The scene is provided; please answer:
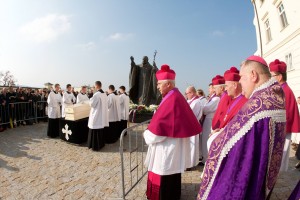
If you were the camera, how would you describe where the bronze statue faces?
facing the viewer

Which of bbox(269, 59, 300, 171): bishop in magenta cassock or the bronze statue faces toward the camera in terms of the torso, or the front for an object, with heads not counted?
the bronze statue

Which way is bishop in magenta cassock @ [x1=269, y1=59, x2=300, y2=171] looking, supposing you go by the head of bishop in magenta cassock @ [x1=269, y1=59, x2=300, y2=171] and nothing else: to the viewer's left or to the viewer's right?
to the viewer's left

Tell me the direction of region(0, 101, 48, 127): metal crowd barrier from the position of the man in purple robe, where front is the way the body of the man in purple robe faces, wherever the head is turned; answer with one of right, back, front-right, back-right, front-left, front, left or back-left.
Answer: front-right

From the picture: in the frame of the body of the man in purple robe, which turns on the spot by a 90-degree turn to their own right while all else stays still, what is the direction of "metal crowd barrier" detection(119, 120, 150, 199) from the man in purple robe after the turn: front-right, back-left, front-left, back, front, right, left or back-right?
front-left

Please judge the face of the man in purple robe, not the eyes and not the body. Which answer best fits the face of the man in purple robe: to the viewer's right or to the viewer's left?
to the viewer's left

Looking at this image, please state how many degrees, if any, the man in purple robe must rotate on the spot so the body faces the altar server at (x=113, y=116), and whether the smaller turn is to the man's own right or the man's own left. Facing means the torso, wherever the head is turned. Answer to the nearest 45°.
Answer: approximately 45° to the man's own right

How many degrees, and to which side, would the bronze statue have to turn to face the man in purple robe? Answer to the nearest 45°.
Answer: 0° — it already faces them

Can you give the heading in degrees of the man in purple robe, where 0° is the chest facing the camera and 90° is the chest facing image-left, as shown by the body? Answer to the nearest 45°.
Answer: approximately 90°

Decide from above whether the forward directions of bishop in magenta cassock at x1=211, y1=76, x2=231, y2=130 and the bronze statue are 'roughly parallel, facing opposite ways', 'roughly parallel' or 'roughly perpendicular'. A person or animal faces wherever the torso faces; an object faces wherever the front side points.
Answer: roughly perpendicular

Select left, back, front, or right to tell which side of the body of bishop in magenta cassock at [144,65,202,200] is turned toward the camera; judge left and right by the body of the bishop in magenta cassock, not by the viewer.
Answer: left

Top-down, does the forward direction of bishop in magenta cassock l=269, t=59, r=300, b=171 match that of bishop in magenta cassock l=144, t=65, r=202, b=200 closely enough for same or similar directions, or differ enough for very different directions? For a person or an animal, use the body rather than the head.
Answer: same or similar directions

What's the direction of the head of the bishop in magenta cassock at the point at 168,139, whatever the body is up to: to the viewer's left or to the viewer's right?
to the viewer's left

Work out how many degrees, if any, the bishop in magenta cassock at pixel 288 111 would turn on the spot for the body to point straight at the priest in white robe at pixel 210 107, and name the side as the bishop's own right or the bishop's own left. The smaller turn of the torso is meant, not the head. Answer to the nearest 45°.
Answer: approximately 45° to the bishop's own right

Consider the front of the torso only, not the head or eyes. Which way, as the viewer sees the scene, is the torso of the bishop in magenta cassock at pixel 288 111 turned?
to the viewer's left
